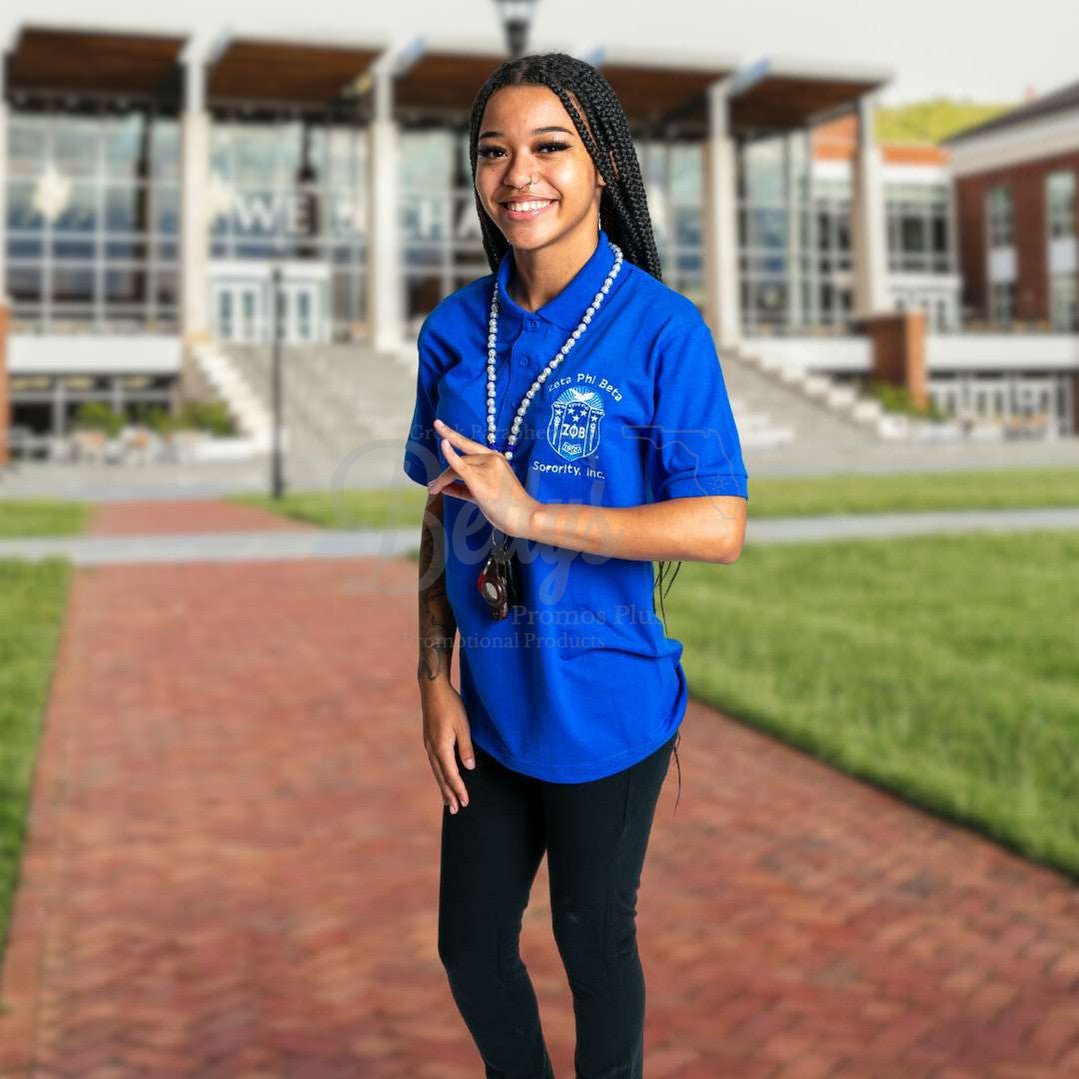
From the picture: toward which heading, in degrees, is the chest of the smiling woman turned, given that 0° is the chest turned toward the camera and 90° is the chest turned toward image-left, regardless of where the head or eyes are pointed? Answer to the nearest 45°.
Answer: approximately 45°

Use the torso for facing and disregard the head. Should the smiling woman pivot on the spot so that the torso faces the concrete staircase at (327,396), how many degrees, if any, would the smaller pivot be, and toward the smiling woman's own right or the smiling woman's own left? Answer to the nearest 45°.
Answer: approximately 135° to the smiling woman's own right

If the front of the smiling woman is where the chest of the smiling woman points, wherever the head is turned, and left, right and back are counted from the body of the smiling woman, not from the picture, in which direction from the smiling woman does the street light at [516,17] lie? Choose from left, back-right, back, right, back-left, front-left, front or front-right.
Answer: back-right

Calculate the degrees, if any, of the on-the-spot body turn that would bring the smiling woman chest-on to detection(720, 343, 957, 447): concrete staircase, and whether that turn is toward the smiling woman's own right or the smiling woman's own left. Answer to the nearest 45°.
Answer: approximately 135° to the smiling woman's own right
